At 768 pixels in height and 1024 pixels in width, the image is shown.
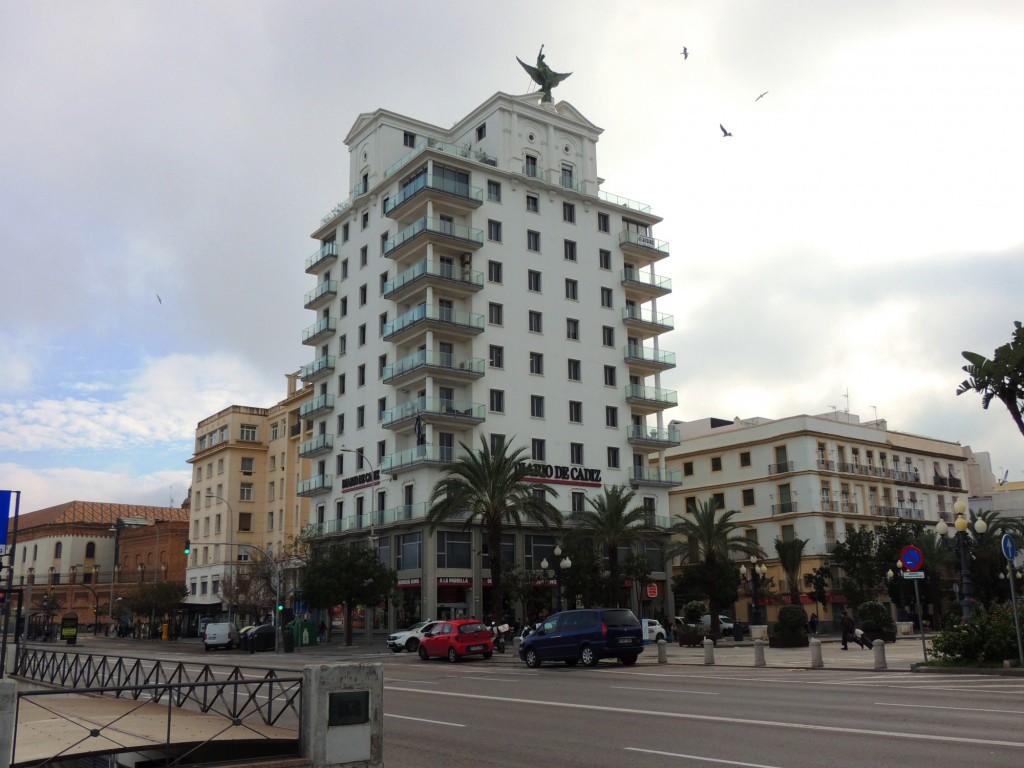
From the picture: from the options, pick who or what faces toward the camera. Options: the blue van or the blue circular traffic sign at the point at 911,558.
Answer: the blue circular traffic sign

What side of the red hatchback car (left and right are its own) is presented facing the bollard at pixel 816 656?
back

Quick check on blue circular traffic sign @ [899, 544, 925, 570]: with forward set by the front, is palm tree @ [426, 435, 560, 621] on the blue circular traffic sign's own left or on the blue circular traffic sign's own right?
on the blue circular traffic sign's own right

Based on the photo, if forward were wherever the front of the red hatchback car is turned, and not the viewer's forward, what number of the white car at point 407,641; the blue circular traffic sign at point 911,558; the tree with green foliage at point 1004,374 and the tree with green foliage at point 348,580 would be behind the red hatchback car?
2

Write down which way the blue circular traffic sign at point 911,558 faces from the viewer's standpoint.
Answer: facing the viewer

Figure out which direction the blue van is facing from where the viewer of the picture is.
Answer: facing away from the viewer and to the left of the viewer

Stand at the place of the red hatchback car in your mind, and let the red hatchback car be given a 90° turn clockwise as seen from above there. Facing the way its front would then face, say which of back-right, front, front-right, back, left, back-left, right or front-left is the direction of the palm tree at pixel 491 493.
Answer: front-left

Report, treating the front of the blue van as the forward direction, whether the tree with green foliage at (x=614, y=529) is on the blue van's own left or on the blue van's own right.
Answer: on the blue van's own right

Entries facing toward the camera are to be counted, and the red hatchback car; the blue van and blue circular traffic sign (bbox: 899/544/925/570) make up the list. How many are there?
1

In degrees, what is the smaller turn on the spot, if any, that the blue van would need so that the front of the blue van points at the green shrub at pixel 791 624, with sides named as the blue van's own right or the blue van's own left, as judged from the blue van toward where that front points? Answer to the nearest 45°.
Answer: approximately 90° to the blue van's own right

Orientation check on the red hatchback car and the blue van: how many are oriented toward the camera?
0

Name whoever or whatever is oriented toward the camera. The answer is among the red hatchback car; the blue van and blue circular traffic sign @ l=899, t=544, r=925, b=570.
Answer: the blue circular traffic sign

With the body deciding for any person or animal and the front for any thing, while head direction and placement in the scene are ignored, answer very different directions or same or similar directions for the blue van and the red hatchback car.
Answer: same or similar directions

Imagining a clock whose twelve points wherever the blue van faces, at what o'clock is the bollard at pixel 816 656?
The bollard is roughly at 5 o'clock from the blue van.

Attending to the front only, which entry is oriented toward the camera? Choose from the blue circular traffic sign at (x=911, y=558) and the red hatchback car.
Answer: the blue circular traffic sign

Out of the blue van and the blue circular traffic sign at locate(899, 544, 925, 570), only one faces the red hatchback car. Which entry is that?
the blue van

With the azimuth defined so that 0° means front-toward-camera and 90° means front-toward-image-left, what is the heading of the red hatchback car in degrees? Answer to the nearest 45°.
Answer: approximately 135°

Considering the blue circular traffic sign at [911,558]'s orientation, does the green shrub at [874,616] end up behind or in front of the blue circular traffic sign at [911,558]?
behind

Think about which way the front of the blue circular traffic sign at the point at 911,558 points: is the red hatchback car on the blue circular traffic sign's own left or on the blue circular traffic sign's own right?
on the blue circular traffic sign's own right
